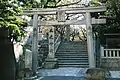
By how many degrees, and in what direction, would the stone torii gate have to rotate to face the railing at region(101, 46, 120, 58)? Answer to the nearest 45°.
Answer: approximately 135° to its left

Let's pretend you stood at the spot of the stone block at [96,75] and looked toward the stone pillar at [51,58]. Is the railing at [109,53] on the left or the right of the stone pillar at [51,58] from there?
right

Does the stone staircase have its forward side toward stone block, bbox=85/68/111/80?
yes

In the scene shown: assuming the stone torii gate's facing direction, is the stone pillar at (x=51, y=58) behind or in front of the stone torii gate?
behind

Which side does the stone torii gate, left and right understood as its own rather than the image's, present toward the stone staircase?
back

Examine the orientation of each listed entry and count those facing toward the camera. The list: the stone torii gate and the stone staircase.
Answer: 2

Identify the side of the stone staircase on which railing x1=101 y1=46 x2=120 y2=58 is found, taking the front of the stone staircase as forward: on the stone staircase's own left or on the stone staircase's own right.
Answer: on the stone staircase's own left

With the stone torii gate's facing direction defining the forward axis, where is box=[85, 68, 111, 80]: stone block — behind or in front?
in front

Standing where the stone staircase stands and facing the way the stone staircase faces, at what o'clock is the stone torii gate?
The stone torii gate is roughly at 12 o'clock from the stone staircase.

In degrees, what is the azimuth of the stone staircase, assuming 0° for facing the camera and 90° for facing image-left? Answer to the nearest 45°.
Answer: approximately 0°
